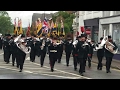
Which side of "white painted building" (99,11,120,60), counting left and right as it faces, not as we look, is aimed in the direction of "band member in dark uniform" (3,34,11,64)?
front

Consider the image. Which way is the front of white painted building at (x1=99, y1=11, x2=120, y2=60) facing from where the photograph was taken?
facing the viewer and to the left of the viewer
